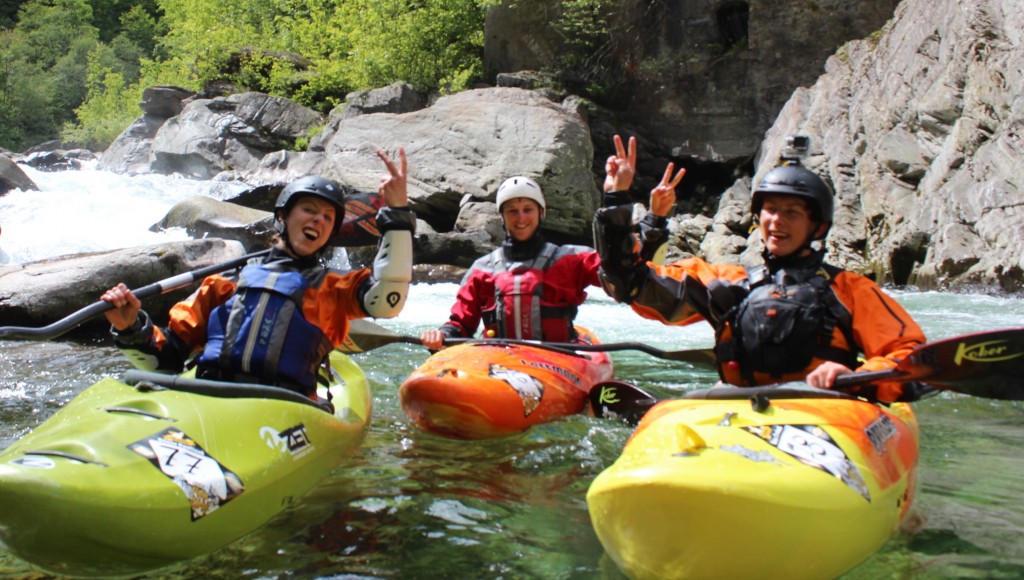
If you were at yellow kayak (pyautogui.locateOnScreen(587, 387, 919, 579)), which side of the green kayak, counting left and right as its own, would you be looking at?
left

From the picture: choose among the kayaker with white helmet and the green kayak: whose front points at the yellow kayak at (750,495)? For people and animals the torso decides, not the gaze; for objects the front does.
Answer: the kayaker with white helmet

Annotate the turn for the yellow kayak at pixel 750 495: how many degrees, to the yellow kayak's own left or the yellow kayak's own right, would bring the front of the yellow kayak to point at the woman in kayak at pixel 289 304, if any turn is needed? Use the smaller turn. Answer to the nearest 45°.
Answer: approximately 90° to the yellow kayak's own right

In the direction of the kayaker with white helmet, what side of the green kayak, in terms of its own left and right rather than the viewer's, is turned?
back

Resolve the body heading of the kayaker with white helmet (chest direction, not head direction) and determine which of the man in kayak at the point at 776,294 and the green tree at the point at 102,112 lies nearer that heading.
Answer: the man in kayak

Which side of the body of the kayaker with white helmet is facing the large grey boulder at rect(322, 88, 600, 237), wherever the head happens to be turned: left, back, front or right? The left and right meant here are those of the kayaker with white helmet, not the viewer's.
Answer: back

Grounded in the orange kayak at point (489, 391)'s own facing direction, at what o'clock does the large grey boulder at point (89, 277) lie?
The large grey boulder is roughly at 3 o'clock from the orange kayak.

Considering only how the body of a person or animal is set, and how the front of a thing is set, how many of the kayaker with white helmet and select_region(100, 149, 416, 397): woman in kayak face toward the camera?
2

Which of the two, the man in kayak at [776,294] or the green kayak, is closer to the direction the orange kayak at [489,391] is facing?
the green kayak

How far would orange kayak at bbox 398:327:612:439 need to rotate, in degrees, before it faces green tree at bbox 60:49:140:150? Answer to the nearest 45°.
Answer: approximately 90° to its right
